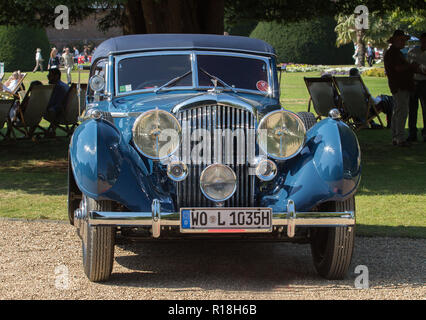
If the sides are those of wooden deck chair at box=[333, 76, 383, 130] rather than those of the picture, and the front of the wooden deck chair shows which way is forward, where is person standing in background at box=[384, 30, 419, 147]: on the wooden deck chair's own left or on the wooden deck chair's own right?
on the wooden deck chair's own right

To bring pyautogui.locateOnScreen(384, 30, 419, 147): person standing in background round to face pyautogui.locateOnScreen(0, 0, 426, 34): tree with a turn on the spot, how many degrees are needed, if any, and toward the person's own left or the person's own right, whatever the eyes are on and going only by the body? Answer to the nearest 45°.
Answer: approximately 180°

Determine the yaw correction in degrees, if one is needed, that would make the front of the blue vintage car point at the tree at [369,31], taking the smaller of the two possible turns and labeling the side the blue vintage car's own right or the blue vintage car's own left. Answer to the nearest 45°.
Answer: approximately 180°

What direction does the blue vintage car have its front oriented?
toward the camera

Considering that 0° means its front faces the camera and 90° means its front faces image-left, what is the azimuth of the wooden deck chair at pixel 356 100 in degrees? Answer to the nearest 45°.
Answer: approximately 225°

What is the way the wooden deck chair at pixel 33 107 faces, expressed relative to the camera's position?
facing away from the viewer and to the left of the viewer

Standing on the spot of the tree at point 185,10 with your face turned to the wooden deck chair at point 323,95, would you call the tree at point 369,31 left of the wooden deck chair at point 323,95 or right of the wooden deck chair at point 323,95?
left
